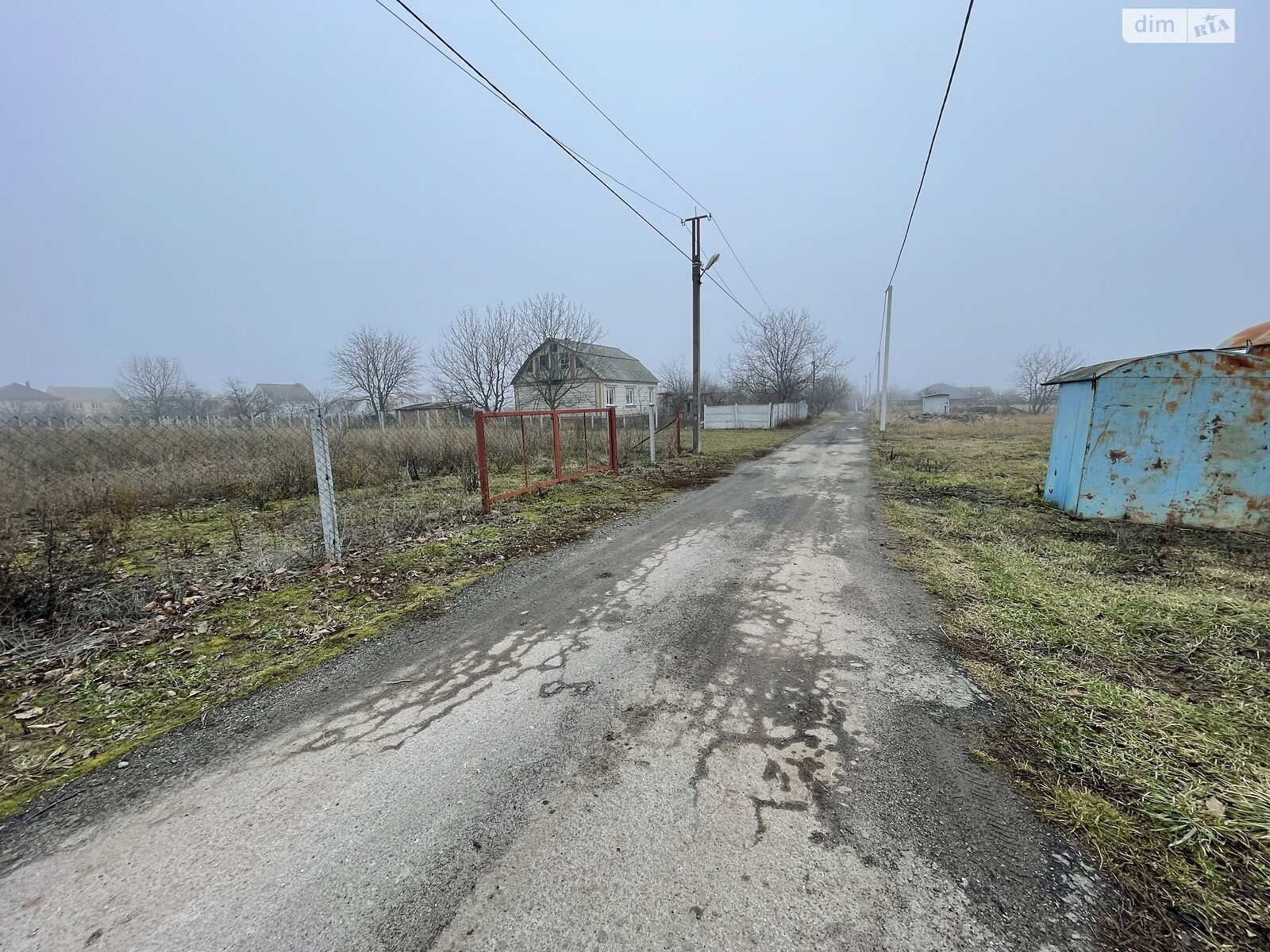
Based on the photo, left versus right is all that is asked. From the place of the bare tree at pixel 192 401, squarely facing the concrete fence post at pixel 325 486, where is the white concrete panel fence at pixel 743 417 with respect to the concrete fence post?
left

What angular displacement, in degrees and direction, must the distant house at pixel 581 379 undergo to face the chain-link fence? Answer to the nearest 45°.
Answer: approximately 45° to its right

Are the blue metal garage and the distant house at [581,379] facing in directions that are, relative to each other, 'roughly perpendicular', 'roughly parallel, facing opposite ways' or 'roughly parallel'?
roughly perpendicular

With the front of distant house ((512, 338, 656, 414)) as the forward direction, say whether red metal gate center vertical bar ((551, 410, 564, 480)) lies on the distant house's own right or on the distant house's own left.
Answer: on the distant house's own right

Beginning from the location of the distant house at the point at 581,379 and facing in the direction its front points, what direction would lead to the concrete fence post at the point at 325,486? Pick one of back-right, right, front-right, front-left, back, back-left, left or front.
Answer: front-right
